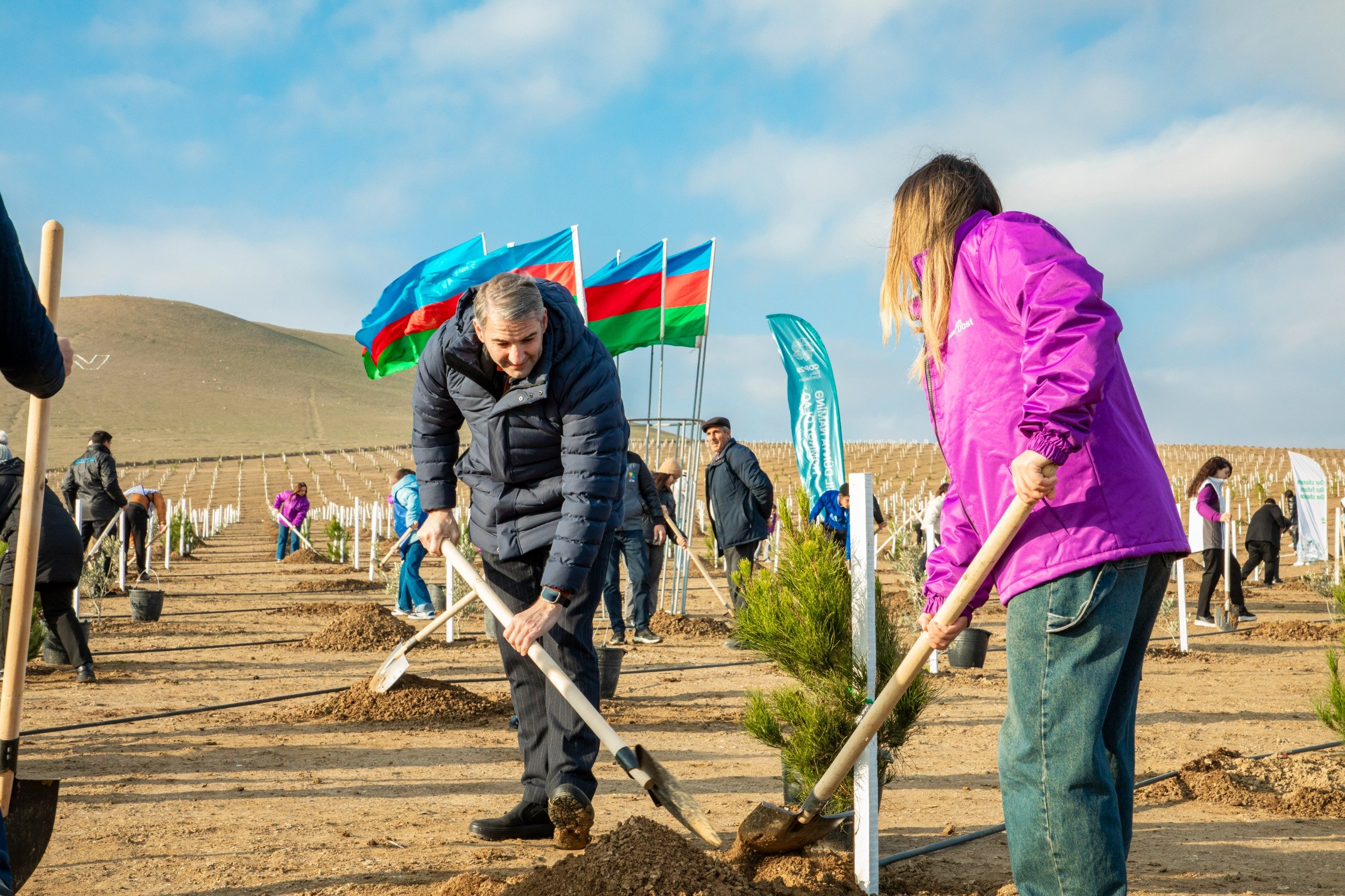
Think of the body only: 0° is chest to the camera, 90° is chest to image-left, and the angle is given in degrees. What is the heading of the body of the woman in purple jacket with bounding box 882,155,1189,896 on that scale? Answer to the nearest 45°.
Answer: approximately 90°

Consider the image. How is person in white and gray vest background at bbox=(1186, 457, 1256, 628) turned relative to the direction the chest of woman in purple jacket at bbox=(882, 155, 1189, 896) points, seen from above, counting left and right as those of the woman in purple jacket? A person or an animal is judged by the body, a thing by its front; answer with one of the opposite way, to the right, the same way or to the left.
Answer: the opposite way

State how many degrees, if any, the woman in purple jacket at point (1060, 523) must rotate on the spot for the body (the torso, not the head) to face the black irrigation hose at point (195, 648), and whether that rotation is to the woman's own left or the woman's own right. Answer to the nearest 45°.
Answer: approximately 45° to the woman's own right

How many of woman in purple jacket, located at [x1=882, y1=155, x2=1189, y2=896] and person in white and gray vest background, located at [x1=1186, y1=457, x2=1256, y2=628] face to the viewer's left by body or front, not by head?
1

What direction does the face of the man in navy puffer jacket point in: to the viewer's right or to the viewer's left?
to the viewer's right

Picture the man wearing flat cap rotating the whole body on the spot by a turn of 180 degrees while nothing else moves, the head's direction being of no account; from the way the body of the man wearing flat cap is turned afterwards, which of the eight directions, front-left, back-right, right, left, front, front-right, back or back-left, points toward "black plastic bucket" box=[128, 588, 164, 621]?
back-left

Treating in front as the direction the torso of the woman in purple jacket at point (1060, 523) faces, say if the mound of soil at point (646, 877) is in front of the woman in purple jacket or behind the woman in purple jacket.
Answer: in front

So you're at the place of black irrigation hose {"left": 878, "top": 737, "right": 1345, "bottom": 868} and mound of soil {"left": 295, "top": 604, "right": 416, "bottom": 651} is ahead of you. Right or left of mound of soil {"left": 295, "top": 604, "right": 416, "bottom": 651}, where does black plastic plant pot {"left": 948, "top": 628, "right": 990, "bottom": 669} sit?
right
